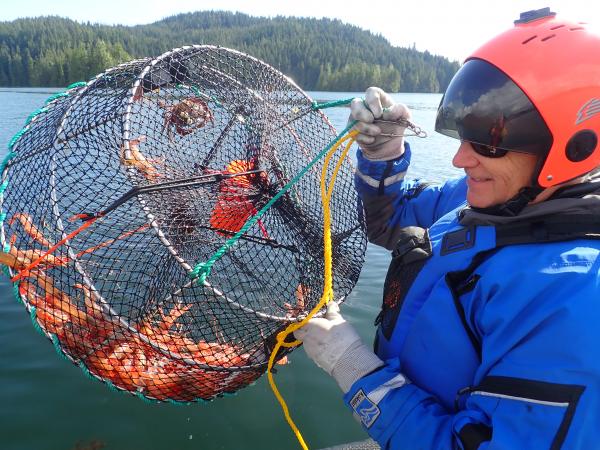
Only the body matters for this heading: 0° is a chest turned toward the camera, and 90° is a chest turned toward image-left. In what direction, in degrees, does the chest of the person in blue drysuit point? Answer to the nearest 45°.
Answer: approximately 90°

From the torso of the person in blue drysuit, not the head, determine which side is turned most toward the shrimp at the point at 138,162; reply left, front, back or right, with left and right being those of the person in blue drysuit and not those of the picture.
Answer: front

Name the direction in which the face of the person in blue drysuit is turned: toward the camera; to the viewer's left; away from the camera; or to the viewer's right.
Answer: to the viewer's left
